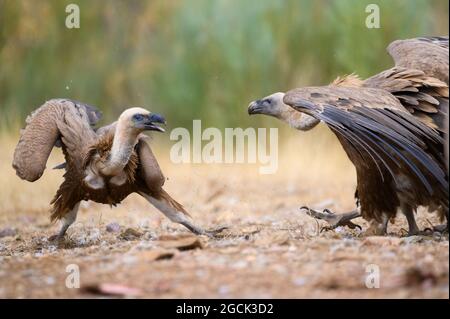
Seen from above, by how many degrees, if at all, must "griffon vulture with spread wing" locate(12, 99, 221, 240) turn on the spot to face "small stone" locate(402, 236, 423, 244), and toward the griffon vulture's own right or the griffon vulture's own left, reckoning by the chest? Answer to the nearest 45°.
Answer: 0° — it already faces it

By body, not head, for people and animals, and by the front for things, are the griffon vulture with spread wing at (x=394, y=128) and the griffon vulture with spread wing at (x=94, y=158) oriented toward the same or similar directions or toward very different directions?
very different directions

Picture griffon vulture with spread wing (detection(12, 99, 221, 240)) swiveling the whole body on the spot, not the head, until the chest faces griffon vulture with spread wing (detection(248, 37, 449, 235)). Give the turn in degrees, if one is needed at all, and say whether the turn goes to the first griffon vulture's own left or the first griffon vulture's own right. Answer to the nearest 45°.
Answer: approximately 45° to the first griffon vulture's own left

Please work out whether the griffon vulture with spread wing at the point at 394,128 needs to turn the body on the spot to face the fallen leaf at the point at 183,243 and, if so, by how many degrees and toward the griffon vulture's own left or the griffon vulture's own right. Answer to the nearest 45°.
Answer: approximately 45° to the griffon vulture's own left

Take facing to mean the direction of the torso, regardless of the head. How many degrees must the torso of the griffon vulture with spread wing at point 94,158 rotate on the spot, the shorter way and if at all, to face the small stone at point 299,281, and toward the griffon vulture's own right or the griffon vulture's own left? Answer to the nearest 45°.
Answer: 0° — it already faces it

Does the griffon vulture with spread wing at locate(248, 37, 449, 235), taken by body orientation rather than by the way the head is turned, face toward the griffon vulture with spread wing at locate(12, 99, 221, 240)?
yes

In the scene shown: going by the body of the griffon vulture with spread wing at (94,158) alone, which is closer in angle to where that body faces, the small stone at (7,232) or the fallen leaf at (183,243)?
the fallen leaf

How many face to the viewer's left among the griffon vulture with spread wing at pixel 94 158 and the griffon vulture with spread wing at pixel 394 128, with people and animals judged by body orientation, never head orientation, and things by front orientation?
1

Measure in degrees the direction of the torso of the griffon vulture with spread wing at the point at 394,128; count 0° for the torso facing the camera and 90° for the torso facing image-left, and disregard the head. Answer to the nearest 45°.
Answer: approximately 90°
